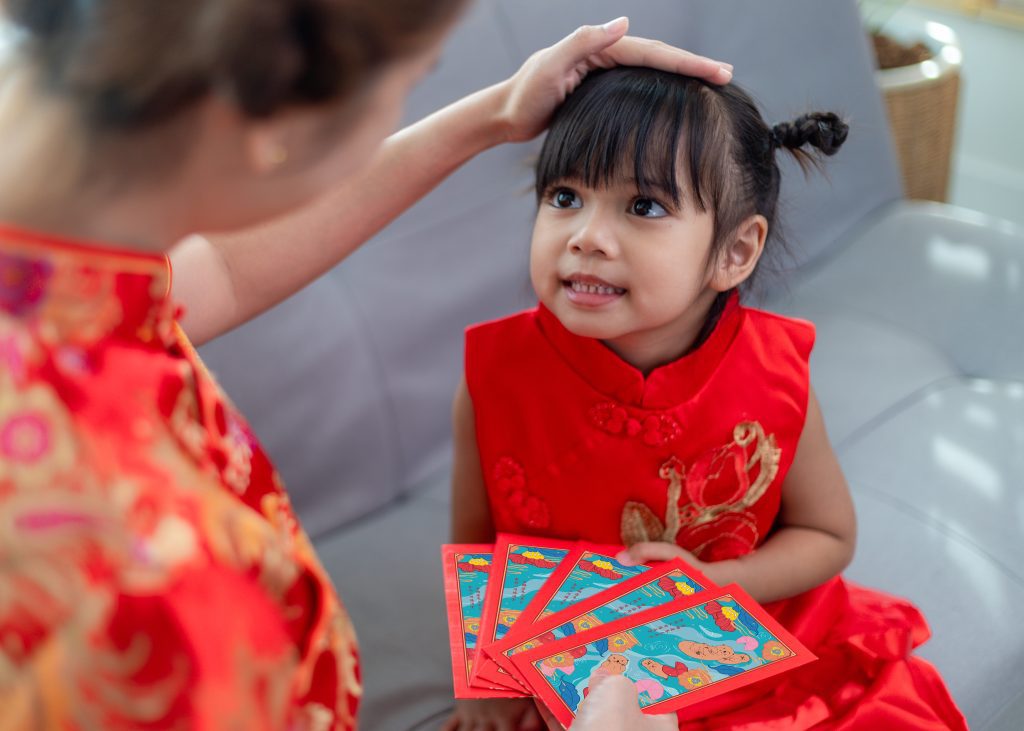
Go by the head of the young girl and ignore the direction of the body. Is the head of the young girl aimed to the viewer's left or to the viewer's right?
to the viewer's left

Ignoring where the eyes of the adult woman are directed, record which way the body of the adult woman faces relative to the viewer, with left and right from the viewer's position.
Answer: facing away from the viewer and to the right of the viewer

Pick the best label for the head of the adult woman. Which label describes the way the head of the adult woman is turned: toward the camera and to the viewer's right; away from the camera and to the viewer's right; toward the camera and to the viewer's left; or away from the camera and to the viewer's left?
away from the camera and to the viewer's right

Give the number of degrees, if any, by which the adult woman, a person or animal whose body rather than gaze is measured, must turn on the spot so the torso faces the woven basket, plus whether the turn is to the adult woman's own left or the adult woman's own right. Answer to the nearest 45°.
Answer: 0° — they already face it
